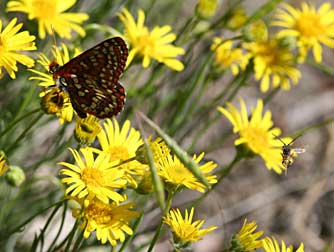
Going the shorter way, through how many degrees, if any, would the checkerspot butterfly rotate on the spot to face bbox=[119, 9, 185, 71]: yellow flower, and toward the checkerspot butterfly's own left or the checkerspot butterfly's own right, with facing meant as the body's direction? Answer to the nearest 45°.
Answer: approximately 90° to the checkerspot butterfly's own right

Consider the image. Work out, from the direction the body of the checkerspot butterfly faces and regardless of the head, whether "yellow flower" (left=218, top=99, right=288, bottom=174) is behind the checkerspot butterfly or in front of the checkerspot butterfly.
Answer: behind

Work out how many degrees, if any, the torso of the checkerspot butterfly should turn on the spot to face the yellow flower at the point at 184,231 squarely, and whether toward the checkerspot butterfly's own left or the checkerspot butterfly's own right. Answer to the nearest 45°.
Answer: approximately 135° to the checkerspot butterfly's own left

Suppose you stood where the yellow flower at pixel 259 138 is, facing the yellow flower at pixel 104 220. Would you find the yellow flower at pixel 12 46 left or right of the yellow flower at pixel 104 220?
right

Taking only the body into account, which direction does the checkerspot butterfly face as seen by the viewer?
to the viewer's left

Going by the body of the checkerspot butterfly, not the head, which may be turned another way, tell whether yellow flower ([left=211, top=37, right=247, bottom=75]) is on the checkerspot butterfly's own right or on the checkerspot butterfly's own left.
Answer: on the checkerspot butterfly's own right

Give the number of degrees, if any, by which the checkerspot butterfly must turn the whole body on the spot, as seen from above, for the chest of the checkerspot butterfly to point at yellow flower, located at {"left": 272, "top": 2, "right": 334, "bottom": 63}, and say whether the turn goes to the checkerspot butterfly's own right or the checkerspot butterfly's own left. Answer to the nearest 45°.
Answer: approximately 135° to the checkerspot butterfly's own right

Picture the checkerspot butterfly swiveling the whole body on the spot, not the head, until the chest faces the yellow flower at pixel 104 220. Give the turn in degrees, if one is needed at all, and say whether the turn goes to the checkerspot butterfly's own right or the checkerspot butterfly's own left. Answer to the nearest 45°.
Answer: approximately 90° to the checkerspot butterfly's own left
